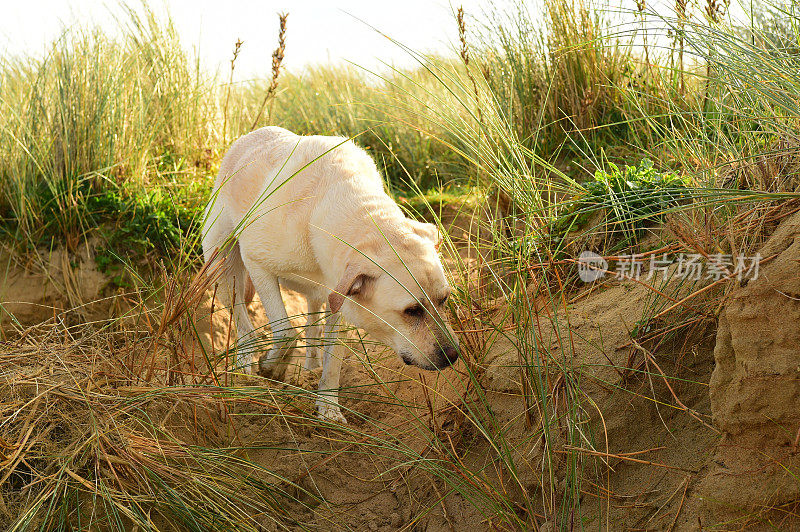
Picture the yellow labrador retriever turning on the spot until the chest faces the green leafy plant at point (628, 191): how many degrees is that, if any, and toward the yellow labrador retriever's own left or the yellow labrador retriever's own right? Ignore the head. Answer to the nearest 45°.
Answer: approximately 45° to the yellow labrador retriever's own left

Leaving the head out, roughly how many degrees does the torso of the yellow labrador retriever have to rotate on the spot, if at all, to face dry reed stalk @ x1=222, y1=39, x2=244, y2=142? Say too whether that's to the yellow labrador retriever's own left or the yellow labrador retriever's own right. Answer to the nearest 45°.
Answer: approximately 135° to the yellow labrador retriever's own left

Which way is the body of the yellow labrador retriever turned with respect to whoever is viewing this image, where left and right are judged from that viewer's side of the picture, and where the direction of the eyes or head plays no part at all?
facing the viewer and to the right of the viewer

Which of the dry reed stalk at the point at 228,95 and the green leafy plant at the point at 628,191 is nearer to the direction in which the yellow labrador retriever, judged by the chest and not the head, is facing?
the green leafy plant
